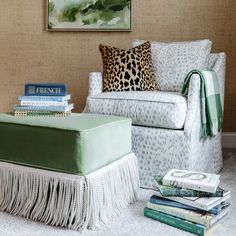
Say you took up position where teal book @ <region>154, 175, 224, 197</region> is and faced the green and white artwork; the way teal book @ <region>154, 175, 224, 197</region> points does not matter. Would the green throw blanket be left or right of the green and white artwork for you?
right

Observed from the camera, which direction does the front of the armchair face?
facing the viewer and to the left of the viewer

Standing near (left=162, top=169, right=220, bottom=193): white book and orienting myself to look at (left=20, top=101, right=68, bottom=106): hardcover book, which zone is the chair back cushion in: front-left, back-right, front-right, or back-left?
front-right

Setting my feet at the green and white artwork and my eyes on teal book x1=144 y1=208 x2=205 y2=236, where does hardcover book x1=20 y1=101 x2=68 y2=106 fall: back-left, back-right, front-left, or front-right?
front-right

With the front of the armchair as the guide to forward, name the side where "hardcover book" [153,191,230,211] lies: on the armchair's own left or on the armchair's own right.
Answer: on the armchair's own left

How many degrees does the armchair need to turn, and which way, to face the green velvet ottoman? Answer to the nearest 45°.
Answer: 0° — it already faces it

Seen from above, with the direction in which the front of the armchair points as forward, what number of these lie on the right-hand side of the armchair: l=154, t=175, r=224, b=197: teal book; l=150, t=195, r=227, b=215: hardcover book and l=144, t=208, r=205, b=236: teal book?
0

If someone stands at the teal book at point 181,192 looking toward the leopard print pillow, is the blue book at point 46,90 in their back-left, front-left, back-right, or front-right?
front-left

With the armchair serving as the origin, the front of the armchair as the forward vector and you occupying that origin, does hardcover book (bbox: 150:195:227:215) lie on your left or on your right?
on your left

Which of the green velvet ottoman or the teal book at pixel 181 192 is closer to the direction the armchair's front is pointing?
the green velvet ottoman

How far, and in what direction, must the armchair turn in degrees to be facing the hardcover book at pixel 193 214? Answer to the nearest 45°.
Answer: approximately 45° to its left
